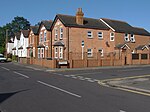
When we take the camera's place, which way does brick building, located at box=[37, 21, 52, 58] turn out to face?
facing the viewer and to the left of the viewer
